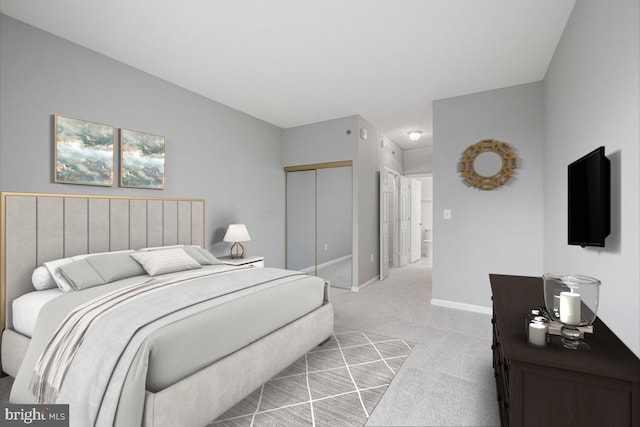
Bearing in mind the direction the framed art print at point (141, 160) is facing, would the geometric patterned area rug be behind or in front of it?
in front

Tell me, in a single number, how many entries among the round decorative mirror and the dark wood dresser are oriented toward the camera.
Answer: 1

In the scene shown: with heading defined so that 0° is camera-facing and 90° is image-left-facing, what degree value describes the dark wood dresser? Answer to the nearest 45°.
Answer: approximately 90°

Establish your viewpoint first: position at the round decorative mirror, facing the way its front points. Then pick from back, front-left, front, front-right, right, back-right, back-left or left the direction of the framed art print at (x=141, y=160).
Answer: front-right

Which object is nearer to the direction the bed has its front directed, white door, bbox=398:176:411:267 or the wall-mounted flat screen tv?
the wall-mounted flat screen tv

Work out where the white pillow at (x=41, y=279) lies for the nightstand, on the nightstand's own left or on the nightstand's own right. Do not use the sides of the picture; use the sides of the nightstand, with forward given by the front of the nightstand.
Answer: on the nightstand's own right

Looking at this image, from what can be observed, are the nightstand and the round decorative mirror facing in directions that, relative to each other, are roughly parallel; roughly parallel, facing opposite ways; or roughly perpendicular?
roughly perpendicular

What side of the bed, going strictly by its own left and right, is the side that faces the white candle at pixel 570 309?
front

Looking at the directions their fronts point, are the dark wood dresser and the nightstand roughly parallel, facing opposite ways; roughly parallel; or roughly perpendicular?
roughly parallel, facing opposite ways

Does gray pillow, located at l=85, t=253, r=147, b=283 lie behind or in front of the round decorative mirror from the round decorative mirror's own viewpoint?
in front

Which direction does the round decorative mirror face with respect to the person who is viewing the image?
facing the viewer

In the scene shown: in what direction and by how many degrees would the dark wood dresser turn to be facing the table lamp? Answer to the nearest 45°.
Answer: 0° — it already faces it

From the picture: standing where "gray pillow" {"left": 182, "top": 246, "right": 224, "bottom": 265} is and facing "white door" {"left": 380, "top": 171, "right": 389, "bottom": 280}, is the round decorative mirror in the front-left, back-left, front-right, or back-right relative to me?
front-right

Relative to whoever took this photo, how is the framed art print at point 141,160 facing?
facing the viewer and to the right of the viewer
